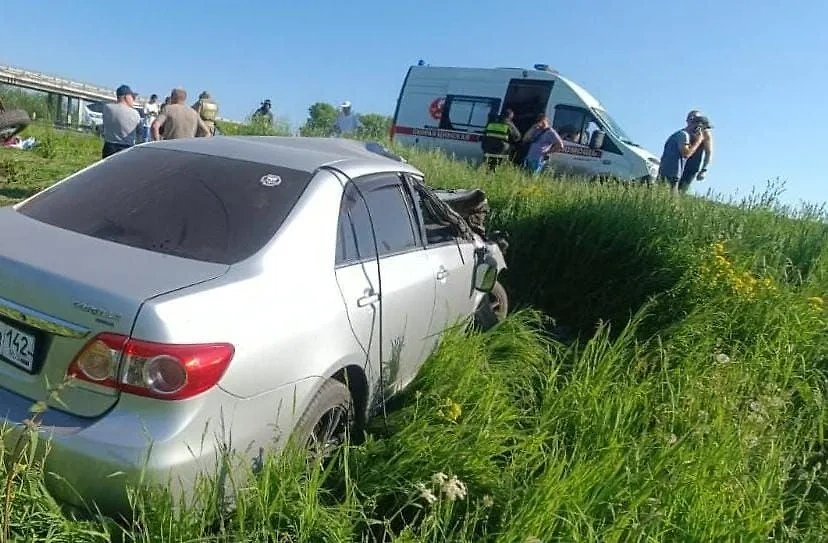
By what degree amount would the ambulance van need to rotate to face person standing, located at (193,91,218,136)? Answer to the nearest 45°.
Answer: approximately 135° to its right

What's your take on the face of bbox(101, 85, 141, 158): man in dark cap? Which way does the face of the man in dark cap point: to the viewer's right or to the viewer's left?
to the viewer's right

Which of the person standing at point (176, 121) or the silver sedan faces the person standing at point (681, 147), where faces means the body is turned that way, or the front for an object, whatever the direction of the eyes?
the silver sedan

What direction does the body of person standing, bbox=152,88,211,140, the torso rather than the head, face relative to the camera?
away from the camera

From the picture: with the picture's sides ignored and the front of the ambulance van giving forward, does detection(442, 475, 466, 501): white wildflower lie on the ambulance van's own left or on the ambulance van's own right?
on the ambulance van's own right

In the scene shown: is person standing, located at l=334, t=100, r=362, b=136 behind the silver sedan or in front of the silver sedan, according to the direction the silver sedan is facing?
in front

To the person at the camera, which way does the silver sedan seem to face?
facing away from the viewer and to the right of the viewer

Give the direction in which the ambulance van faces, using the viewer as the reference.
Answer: facing to the right of the viewer

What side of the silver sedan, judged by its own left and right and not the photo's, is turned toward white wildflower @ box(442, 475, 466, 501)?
right

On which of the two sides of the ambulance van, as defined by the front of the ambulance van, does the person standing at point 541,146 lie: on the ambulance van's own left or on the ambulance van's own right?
on the ambulance van's own right

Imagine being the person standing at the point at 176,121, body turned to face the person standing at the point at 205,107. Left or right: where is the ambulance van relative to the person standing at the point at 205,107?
right
